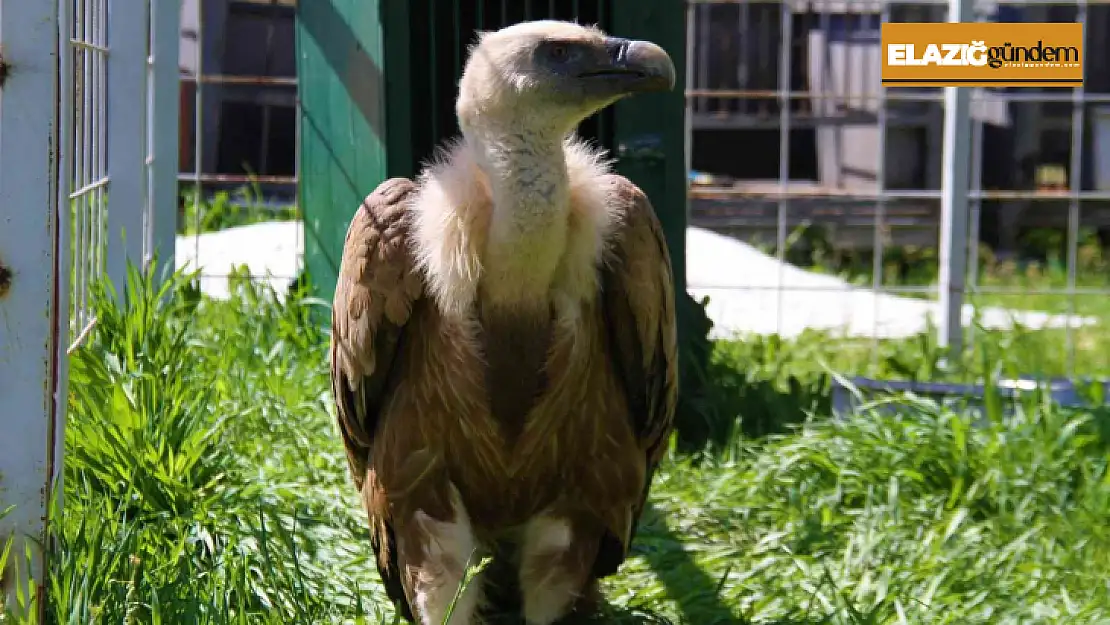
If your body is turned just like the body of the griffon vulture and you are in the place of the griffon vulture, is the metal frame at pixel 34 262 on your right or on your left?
on your right

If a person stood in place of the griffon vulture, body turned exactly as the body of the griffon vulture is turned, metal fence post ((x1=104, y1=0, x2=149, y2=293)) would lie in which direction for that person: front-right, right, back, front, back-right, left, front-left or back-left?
back-right

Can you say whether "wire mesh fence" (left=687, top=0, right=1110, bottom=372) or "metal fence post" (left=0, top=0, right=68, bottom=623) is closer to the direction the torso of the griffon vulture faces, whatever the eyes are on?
the metal fence post

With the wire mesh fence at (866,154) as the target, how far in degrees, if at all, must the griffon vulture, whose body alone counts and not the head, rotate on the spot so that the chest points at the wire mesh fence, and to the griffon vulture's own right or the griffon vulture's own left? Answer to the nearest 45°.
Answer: approximately 180°

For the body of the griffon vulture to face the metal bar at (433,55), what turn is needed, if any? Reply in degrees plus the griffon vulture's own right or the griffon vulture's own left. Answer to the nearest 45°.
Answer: approximately 180°

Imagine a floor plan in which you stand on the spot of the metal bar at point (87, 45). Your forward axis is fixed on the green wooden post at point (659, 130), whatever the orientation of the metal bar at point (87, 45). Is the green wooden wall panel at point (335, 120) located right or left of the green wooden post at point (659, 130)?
left

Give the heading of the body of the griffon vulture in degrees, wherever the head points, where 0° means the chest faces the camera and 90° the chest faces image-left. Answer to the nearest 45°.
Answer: approximately 0°

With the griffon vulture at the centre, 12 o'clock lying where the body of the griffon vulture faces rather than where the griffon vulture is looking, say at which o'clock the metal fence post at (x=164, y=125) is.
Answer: The metal fence post is roughly at 5 o'clock from the griffon vulture.

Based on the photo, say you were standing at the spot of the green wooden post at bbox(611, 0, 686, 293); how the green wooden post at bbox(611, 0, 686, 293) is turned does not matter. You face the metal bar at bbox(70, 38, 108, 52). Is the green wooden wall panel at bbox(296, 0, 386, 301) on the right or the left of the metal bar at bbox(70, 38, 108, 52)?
right

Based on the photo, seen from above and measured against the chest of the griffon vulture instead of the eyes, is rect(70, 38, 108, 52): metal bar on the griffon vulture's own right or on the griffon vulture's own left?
on the griffon vulture's own right
